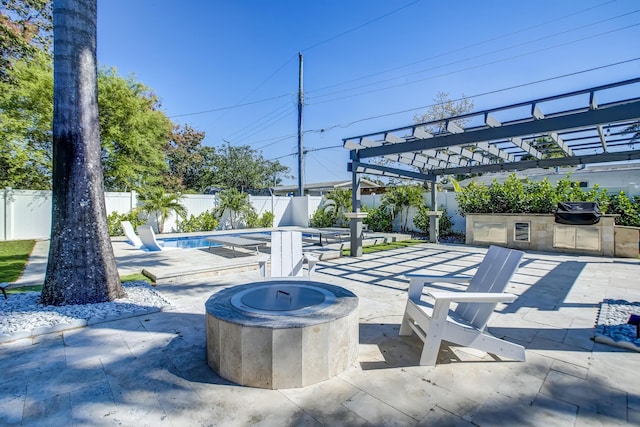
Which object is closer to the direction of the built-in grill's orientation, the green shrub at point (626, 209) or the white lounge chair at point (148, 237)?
the white lounge chair

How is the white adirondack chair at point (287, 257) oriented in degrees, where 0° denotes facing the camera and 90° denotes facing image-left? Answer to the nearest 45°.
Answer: approximately 0°

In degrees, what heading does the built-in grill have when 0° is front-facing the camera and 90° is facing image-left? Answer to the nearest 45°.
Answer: approximately 0°

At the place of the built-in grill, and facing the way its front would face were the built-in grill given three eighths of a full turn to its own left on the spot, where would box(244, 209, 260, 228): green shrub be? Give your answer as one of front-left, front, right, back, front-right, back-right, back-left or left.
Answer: back-left

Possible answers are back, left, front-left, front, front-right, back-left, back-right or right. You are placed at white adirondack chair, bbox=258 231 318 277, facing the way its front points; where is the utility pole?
back

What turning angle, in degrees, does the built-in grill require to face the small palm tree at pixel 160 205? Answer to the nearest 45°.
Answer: approximately 90° to its right

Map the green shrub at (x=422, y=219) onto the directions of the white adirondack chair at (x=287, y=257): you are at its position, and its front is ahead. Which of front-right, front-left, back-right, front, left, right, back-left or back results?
back-left

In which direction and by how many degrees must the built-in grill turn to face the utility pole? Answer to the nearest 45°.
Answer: approximately 90° to its right

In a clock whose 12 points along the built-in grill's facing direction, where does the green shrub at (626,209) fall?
The green shrub is roughly at 7 o'clock from the built-in grill.

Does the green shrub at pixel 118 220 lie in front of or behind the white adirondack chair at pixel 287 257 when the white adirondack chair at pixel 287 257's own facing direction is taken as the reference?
behind

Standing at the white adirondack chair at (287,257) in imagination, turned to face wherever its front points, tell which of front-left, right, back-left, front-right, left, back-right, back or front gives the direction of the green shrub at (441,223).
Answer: back-left

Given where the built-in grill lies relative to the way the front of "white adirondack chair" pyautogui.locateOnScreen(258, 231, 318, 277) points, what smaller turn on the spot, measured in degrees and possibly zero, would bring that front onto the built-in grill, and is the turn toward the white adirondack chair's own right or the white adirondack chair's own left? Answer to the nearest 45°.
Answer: approximately 90° to the white adirondack chair's own left

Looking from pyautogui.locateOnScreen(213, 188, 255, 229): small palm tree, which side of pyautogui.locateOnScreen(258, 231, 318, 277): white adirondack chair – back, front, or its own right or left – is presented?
back

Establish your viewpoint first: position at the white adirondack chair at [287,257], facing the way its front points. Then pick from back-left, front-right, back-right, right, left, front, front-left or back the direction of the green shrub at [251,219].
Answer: back

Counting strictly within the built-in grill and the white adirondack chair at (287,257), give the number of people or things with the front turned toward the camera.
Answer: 2
